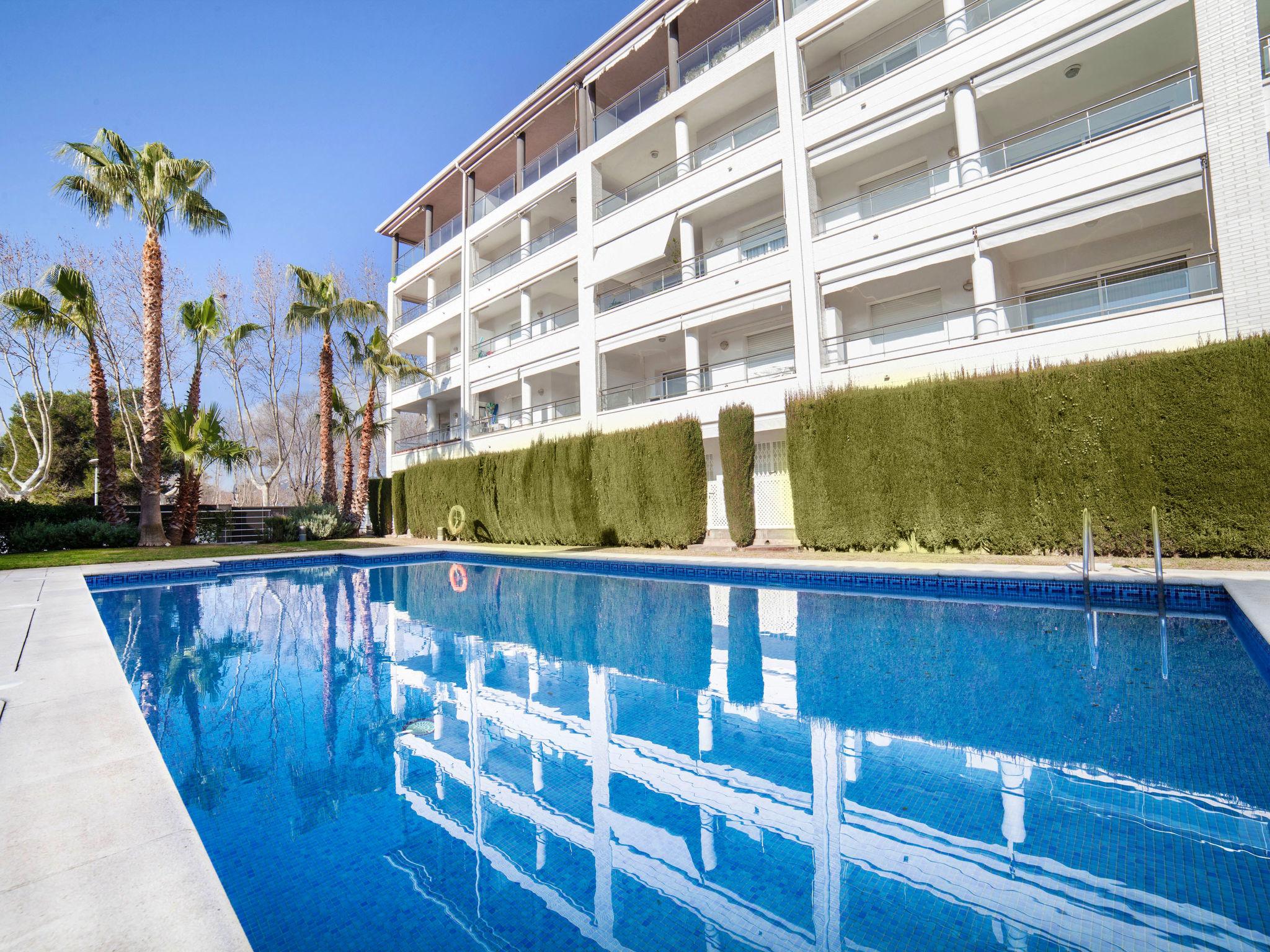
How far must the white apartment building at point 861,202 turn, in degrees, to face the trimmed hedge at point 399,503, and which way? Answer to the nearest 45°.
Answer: approximately 45° to its right

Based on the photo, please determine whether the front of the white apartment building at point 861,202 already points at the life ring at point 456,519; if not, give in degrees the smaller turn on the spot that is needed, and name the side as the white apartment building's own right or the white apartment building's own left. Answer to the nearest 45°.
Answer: approximately 45° to the white apartment building's own right

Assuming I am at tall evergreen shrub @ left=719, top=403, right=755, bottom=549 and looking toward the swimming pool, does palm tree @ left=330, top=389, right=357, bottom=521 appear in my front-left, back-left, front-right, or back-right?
back-right

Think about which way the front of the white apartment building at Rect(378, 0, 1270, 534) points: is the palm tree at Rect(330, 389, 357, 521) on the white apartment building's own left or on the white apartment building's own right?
on the white apartment building's own right

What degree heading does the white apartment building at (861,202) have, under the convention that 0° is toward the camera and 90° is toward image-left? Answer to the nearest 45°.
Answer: approximately 45°

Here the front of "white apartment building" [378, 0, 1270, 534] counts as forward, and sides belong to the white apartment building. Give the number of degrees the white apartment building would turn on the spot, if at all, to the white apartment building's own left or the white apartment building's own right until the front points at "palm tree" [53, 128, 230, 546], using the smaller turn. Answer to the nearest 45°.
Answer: approximately 45° to the white apartment building's own right
